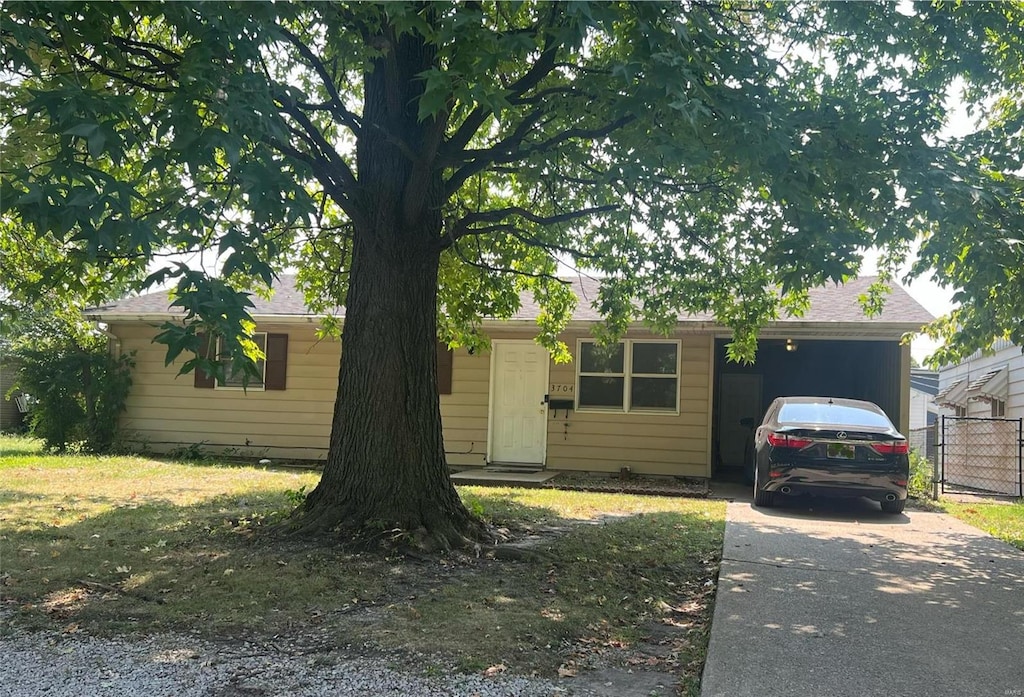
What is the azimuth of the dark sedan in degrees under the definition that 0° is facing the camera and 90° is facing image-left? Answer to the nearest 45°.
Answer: approximately 180°

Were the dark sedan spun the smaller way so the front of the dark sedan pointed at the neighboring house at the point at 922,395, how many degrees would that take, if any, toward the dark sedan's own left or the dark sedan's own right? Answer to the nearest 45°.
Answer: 0° — it already faces it

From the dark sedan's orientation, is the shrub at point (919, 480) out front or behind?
out front

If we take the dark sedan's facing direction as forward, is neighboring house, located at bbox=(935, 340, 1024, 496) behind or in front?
in front

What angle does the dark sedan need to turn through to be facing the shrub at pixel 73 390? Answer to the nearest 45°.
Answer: approximately 90° to its left
